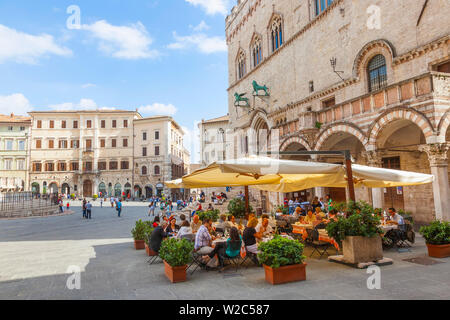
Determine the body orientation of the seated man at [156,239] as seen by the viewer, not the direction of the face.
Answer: to the viewer's right

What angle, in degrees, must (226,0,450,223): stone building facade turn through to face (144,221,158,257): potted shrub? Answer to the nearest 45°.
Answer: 0° — it already faces it

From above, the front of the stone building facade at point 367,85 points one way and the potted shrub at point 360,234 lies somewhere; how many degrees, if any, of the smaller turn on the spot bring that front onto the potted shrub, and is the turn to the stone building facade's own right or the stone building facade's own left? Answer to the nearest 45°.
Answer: approximately 45° to the stone building facade's own left

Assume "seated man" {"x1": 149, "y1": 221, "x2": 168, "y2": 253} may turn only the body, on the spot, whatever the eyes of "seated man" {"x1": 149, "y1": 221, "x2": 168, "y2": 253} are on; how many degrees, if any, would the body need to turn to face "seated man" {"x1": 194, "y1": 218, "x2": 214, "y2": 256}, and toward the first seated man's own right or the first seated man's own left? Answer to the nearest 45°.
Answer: approximately 45° to the first seated man's own right

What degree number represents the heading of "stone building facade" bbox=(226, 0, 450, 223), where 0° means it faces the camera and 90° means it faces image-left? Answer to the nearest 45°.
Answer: approximately 45°

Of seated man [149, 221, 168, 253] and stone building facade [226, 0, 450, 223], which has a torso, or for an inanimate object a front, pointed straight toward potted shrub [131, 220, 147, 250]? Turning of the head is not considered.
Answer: the stone building facade

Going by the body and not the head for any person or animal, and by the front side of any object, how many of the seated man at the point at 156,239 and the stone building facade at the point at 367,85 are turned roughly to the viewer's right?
1

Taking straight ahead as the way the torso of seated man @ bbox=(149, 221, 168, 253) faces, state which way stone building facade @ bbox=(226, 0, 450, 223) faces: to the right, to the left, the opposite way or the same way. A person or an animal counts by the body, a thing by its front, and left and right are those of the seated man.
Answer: the opposite way
